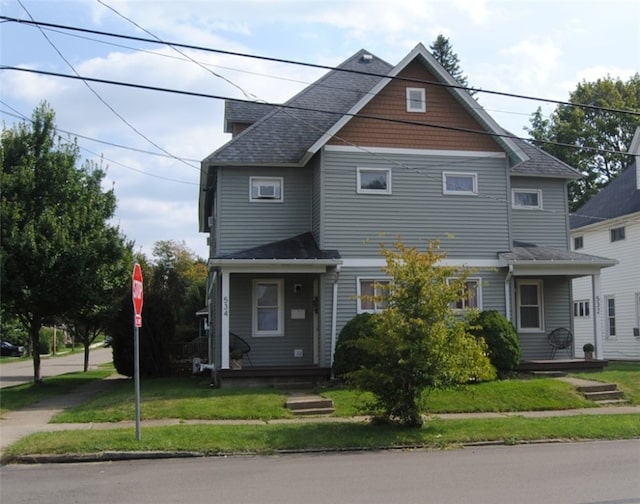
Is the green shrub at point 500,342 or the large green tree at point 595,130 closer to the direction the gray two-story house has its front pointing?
the green shrub

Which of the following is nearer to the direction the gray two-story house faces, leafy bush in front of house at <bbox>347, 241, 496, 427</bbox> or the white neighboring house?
the leafy bush in front of house

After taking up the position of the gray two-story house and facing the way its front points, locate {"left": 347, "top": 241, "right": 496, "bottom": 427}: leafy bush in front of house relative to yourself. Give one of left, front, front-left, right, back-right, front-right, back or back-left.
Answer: front

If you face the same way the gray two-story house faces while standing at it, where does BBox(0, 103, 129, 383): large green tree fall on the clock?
The large green tree is roughly at 3 o'clock from the gray two-story house.

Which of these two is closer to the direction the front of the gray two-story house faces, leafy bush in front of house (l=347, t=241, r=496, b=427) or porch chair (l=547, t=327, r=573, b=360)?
the leafy bush in front of house

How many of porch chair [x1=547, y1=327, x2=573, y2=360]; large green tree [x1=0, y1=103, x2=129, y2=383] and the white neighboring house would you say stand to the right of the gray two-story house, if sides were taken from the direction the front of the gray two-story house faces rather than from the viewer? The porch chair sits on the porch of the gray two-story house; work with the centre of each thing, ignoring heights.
1

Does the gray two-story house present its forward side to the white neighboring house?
no

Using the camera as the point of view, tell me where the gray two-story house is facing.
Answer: facing the viewer

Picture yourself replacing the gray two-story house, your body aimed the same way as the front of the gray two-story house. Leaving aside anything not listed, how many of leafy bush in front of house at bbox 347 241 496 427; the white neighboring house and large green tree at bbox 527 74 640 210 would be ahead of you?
1

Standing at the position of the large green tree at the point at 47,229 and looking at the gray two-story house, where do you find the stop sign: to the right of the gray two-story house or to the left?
right

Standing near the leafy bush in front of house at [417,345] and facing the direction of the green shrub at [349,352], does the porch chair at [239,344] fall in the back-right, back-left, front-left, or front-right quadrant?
front-left

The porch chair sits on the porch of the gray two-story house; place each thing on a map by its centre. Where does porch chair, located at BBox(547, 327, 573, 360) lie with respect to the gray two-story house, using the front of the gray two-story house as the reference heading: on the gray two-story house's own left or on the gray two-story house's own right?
on the gray two-story house's own left
